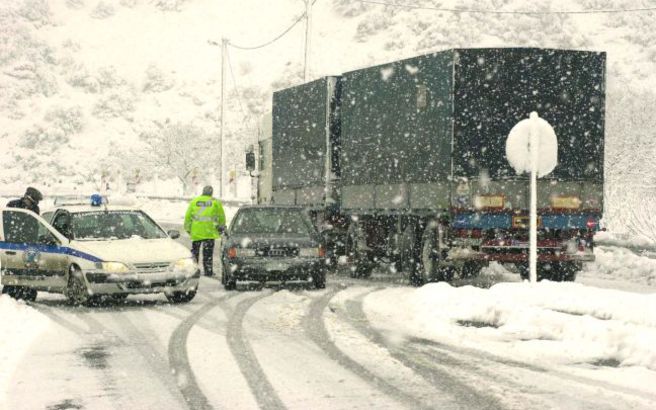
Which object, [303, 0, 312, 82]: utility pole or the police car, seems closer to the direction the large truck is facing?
the utility pole

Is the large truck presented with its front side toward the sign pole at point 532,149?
no

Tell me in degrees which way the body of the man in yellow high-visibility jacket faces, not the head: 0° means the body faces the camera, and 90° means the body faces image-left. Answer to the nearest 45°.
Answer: approximately 180°

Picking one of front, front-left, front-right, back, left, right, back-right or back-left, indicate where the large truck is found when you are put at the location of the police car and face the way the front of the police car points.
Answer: front-left

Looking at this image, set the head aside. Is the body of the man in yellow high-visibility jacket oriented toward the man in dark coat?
no

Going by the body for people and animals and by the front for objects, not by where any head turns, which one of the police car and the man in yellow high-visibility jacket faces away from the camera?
the man in yellow high-visibility jacket

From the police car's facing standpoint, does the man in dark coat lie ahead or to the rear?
to the rear

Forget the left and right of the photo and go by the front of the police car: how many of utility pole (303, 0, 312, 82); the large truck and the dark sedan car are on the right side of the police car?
0

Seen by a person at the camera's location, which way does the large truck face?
facing away from the viewer and to the left of the viewer

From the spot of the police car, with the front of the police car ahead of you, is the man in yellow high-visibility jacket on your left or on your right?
on your left

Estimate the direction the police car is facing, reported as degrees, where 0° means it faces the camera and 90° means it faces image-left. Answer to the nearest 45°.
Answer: approximately 315°

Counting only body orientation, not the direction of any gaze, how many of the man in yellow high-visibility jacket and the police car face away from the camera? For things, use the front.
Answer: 1

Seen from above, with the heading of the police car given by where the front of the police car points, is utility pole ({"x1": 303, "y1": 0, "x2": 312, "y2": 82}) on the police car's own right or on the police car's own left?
on the police car's own left
